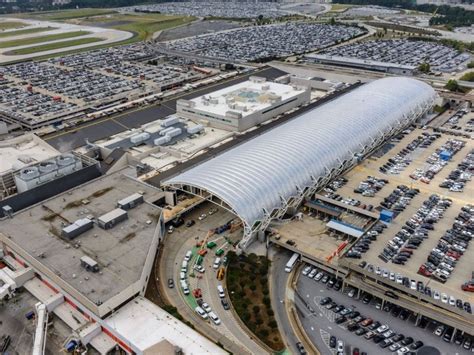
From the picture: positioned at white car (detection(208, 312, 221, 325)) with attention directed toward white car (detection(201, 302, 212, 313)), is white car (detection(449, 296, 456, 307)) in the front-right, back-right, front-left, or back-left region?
back-right

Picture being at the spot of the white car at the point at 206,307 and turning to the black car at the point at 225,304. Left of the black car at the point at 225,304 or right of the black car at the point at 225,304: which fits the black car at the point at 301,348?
right

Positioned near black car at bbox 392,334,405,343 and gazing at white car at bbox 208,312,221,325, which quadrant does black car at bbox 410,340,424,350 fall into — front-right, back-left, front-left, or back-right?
back-left
